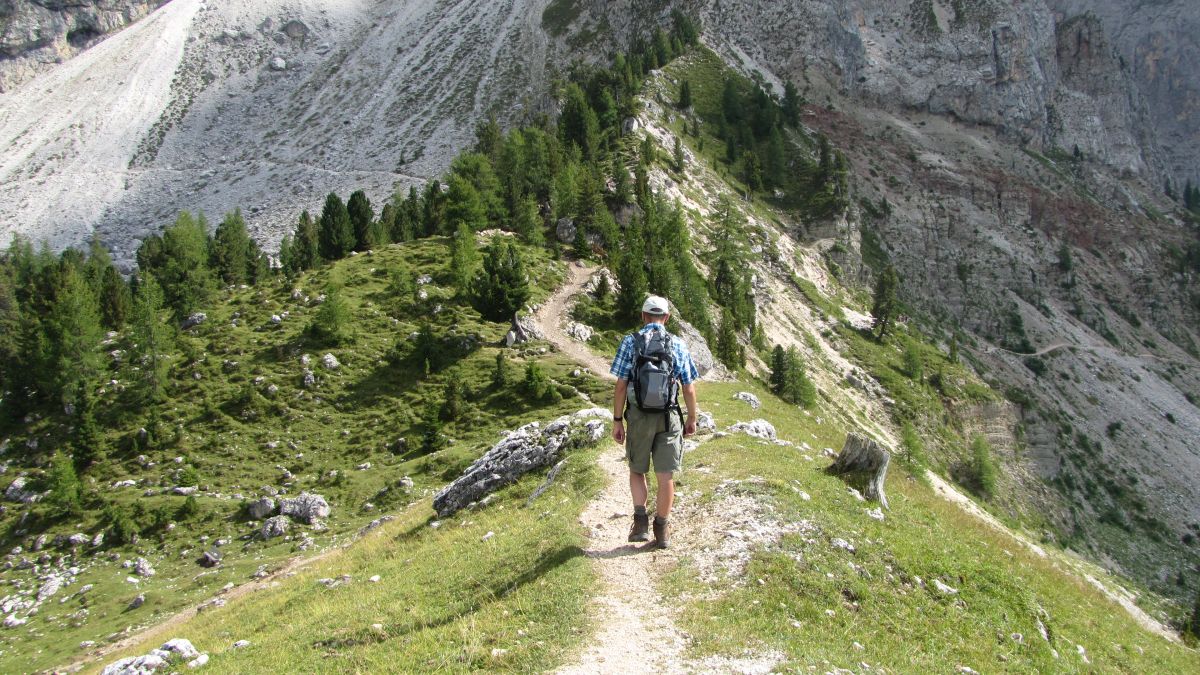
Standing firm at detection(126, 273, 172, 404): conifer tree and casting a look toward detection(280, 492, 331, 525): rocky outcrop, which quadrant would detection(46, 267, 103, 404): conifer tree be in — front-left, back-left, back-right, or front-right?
back-right

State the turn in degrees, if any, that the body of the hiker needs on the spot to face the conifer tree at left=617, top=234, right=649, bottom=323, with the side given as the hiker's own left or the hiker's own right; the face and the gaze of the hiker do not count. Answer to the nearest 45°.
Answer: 0° — they already face it

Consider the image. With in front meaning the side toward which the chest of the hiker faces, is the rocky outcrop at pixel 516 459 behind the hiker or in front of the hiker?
in front

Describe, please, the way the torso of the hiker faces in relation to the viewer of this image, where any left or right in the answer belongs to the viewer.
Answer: facing away from the viewer

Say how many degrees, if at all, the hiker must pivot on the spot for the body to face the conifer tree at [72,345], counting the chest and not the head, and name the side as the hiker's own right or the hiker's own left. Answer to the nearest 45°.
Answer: approximately 45° to the hiker's own left

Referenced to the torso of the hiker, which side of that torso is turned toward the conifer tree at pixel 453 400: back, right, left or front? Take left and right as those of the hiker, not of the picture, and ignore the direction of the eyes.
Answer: front

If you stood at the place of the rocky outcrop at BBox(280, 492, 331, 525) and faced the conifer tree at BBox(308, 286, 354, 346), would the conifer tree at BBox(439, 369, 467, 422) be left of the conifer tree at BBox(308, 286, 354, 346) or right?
right
